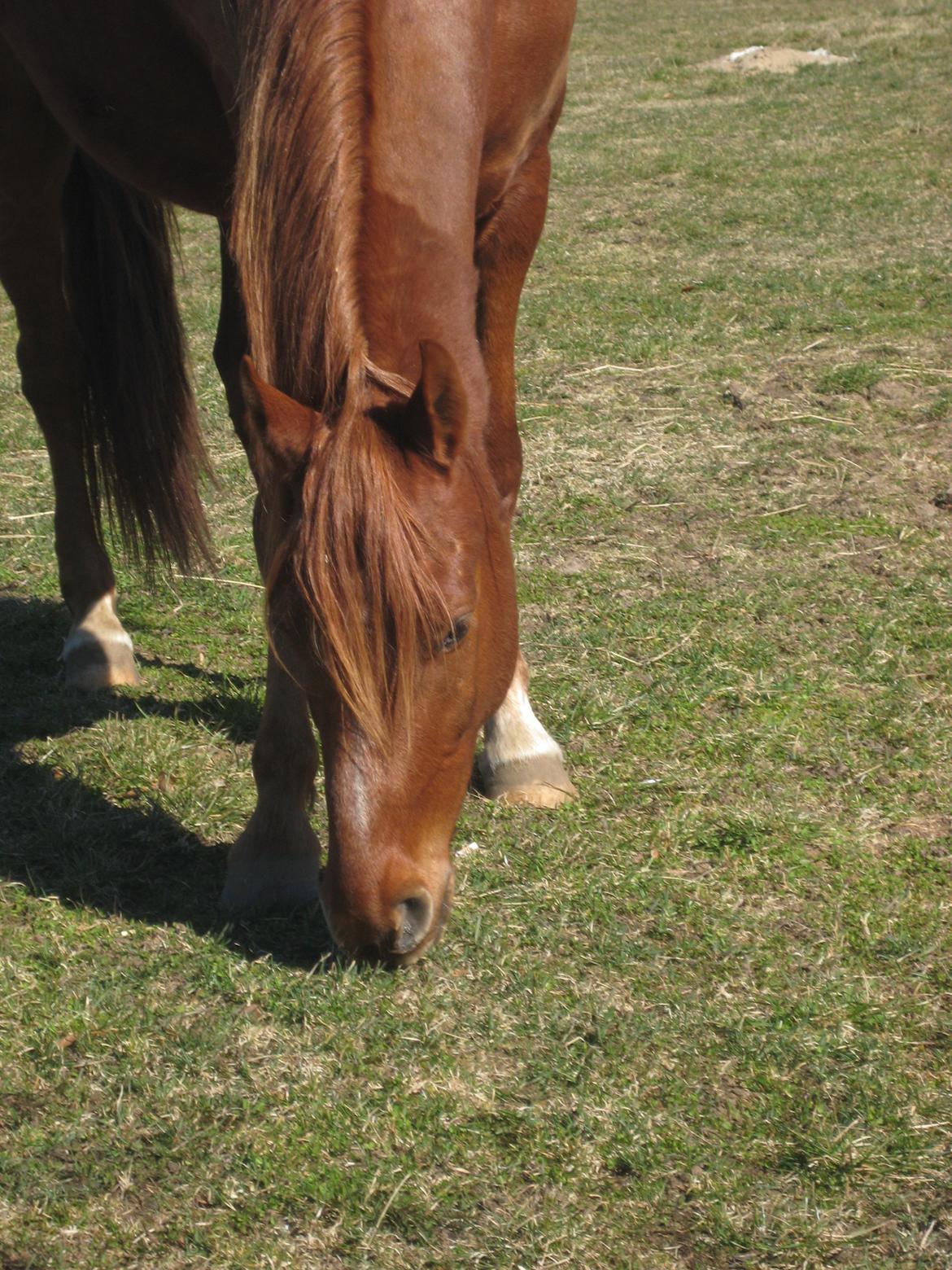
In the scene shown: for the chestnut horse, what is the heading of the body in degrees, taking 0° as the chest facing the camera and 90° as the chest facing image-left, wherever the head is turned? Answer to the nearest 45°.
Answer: approximately 315°
